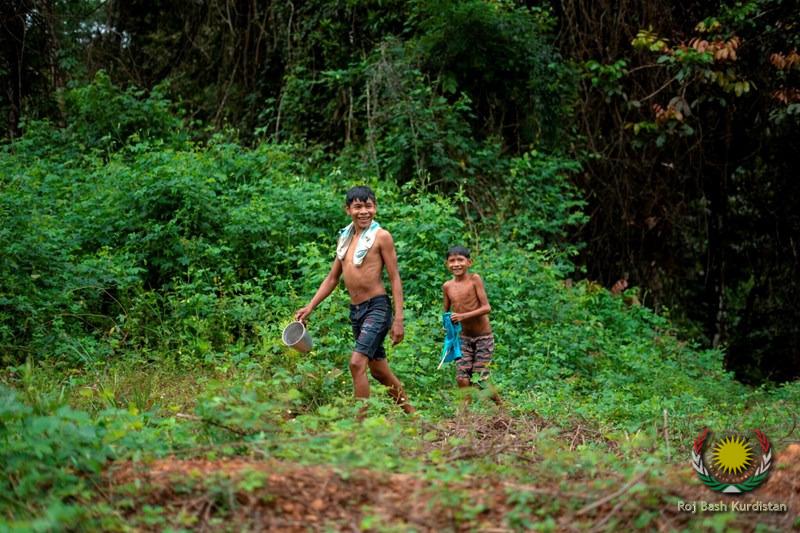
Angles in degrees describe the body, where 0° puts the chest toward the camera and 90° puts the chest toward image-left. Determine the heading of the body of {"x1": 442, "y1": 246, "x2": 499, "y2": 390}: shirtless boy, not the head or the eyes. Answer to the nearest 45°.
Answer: approximately 45°

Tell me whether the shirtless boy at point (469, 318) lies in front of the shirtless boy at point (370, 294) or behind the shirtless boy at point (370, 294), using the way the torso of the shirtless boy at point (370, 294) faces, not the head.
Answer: behind

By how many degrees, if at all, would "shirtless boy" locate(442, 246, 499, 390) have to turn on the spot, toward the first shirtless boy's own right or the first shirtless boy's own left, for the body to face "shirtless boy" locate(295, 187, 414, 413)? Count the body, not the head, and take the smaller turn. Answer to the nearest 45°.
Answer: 0° — they already face them
